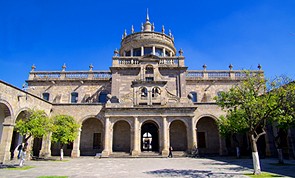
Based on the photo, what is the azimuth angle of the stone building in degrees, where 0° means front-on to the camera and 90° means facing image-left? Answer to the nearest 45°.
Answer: approximately 0°

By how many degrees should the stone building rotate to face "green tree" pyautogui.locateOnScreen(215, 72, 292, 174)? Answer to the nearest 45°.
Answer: approximately 45° to its left

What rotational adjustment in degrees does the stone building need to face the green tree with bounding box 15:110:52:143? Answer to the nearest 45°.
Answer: approximately 45° to its right
